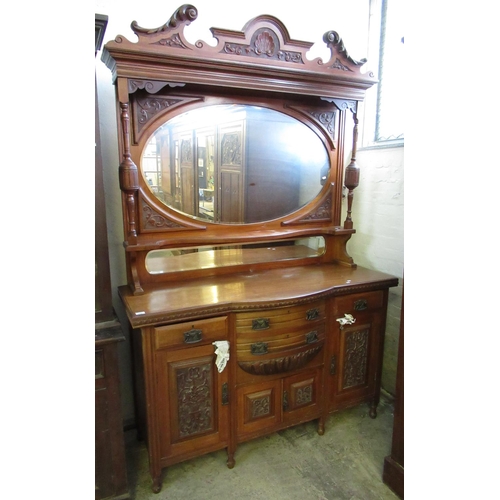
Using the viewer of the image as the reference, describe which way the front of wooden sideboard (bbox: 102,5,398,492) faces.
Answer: facing the viewer and to the right of the viewer

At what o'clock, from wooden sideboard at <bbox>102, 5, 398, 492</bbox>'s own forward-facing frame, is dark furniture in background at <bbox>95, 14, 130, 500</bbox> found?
The dark furniture in background is roughly at 3 o'clock from the wooden sideboard.

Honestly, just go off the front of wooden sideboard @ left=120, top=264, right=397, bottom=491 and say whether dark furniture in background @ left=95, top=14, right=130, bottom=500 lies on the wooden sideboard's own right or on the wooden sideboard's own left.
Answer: on the wooden sideboard's own right
